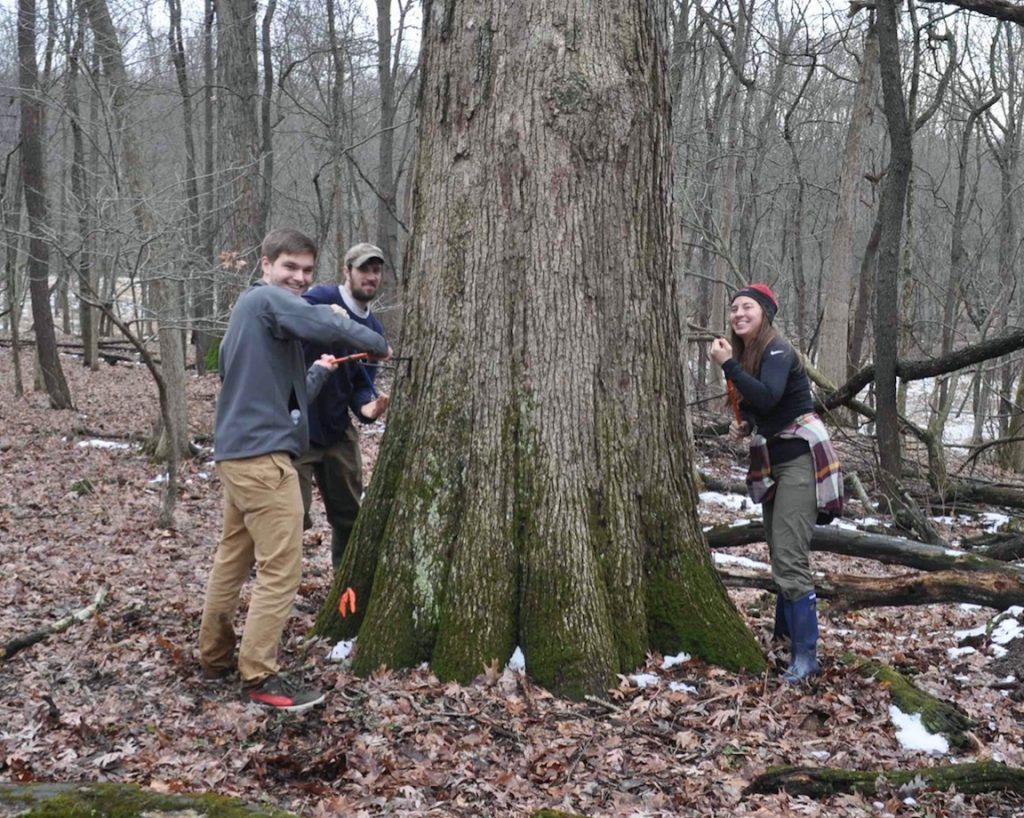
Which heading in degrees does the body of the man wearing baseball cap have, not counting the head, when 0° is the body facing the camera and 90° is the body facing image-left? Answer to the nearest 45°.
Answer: approximately 315°

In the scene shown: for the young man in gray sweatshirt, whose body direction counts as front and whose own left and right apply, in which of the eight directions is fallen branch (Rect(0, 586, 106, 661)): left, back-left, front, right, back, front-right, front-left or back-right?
back-left

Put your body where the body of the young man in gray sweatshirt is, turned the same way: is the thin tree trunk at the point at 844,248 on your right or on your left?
on your left

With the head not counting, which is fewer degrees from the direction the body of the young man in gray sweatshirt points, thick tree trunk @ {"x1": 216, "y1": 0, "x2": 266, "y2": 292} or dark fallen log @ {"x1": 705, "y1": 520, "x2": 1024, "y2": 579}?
the dark fallen log

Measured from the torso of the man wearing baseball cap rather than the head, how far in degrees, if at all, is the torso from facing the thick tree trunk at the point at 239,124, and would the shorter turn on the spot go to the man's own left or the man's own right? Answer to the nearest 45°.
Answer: approximately 135° to the man's own left

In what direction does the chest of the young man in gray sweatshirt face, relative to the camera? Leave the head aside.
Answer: to the viewer's right

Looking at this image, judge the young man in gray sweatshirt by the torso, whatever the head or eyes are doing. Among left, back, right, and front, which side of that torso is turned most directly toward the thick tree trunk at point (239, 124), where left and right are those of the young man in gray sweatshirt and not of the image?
left

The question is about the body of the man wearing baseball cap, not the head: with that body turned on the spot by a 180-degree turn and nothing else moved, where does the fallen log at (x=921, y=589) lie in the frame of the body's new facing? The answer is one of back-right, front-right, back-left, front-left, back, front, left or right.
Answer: back-right

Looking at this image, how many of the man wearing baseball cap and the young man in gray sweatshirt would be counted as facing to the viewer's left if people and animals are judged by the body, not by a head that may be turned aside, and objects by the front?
0

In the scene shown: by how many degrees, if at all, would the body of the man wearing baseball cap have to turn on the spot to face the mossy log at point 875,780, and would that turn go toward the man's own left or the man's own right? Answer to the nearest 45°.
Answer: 0° — they already face it

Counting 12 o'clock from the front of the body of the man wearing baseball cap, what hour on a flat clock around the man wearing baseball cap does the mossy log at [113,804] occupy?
The mossy log is roughly at 2 o'clock from the man wearing baseball cap.

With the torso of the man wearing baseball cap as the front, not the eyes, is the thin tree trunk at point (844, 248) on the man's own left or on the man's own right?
on the man's own left

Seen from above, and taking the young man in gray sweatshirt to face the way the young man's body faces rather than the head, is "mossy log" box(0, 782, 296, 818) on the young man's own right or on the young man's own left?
on the young man's own right

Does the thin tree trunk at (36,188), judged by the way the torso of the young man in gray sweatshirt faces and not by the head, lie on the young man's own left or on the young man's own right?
on the young man's own left
